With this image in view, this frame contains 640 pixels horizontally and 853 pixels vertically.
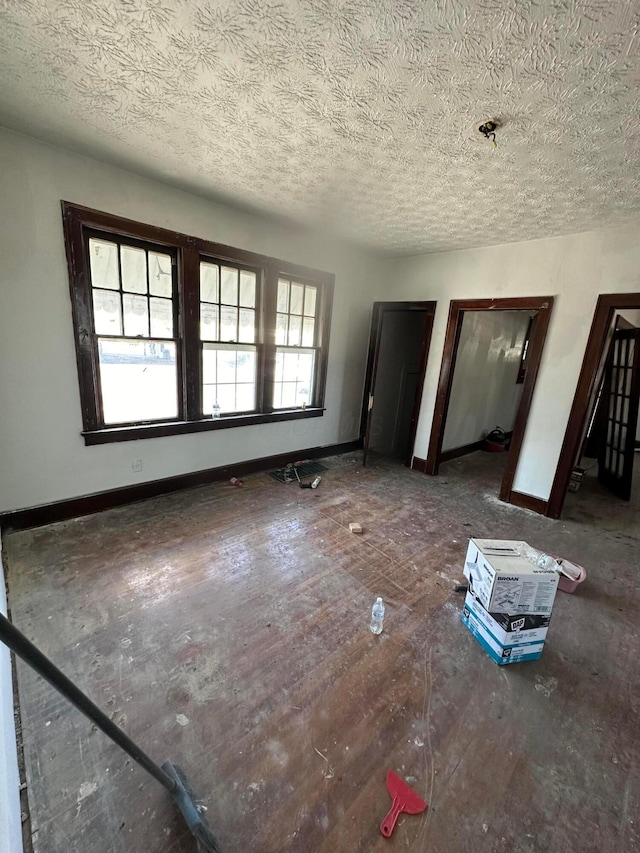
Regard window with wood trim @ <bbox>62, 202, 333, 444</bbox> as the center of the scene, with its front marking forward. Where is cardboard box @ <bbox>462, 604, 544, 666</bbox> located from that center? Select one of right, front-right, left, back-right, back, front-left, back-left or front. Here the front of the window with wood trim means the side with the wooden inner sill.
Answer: front

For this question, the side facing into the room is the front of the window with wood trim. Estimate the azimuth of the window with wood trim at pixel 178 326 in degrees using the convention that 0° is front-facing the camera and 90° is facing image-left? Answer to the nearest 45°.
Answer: approximately 315°

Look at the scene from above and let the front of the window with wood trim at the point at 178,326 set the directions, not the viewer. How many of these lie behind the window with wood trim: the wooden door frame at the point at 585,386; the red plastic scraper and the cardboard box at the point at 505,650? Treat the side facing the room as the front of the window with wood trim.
0

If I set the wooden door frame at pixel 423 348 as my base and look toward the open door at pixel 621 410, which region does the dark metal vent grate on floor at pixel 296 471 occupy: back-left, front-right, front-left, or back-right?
back-right

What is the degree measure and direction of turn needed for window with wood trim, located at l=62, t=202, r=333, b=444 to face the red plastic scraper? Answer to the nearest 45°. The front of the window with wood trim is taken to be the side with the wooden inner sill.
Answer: approximately 45° to its right

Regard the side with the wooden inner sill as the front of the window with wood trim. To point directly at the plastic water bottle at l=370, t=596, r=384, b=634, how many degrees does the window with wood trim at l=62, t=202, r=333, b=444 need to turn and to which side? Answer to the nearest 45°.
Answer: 0° — it already faces it

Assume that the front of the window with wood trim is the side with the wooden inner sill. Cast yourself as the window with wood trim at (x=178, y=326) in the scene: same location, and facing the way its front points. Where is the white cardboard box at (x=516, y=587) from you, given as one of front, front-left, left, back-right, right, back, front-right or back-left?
front

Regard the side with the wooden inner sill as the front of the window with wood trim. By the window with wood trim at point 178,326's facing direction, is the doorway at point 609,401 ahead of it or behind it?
ahead

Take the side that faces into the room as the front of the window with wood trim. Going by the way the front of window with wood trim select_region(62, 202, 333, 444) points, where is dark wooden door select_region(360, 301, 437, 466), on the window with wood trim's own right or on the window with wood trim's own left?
on the window with wood trim's own left

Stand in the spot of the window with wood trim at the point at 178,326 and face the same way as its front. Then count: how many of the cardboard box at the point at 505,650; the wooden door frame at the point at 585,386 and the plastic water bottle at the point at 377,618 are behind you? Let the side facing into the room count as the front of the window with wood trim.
0
